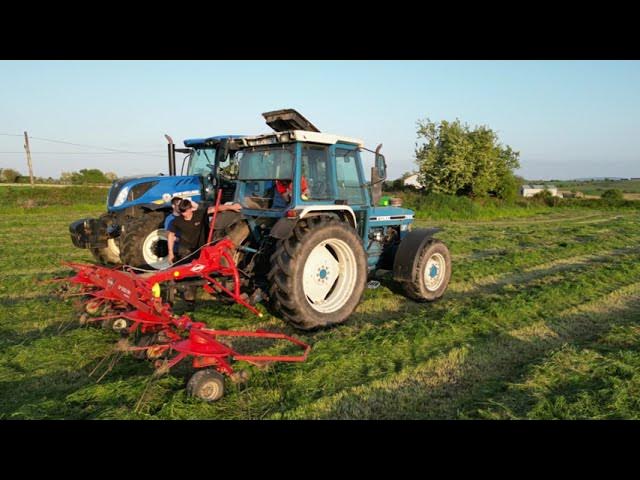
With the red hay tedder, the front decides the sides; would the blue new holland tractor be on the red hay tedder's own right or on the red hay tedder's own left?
on the red hay tedder's own left

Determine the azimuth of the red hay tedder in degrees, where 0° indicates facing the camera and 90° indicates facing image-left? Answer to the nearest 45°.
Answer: approximately 225°

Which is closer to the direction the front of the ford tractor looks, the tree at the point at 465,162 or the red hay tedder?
the tree

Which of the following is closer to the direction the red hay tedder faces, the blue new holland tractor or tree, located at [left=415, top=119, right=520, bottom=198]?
the tree

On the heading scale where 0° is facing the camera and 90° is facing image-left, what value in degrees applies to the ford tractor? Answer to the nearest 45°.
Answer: approximately 225°

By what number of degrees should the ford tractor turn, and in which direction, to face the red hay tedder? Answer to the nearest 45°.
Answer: approximately 180°

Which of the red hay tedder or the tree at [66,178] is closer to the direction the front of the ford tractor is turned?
the tree

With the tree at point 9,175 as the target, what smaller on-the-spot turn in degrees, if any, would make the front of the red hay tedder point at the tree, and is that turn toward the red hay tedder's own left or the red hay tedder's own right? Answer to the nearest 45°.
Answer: approximately 45° to the red hay tedder's own left

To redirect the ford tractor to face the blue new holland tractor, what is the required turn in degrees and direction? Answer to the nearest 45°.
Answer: approximately 90° to its left

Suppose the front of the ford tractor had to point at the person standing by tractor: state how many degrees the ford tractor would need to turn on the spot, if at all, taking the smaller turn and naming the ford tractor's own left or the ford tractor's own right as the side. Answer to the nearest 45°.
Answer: approximately 135° to the ford tractor's own left
